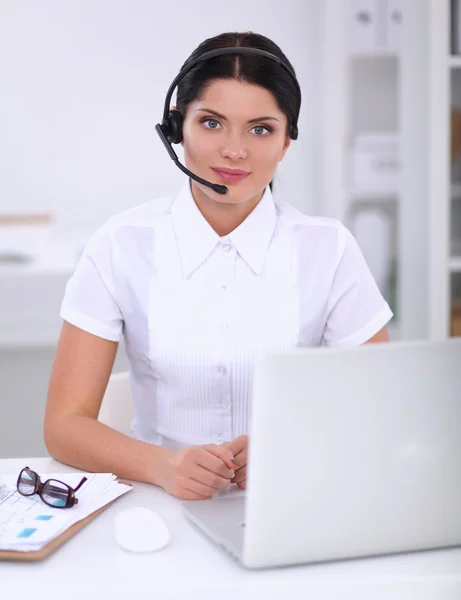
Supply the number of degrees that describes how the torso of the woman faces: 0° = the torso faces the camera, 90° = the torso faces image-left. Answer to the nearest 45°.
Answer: approximately 0°

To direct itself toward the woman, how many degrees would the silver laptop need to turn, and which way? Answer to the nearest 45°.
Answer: approximately 45° to its right

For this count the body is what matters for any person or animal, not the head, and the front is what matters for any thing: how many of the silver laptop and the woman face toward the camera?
1

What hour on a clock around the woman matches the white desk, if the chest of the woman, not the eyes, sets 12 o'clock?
The white desk is roughly at 12 o'clock from the woman.

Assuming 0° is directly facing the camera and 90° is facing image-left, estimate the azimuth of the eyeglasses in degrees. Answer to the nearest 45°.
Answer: approximately 45°

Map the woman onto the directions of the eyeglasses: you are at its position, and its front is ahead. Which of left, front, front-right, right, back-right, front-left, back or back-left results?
back

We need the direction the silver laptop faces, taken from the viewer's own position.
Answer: facing away from the viewer and to the left of the viewer

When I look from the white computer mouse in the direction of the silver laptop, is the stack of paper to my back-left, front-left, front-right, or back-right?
back-left
